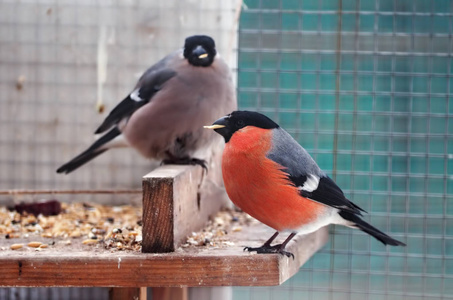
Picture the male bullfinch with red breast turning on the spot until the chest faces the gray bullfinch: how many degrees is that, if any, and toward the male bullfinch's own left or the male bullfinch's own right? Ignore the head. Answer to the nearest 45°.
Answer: approximately 45° to the male bullfinch's own right

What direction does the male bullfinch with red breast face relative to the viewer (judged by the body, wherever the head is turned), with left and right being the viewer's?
facing to the left of the viewer

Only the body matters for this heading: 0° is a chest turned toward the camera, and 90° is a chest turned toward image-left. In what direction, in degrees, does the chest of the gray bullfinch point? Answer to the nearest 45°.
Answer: approximately 315°

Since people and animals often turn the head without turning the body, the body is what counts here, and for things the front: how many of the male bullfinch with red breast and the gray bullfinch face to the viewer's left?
1

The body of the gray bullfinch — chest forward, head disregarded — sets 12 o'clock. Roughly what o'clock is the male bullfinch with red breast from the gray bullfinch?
The male bullfinch with red breast is roughly at 1 o'clock from the gray bullfinch.
